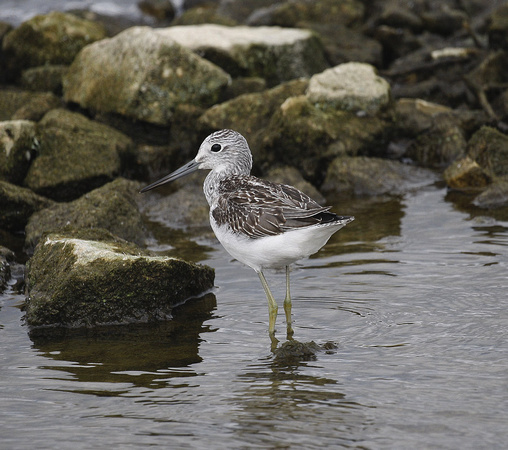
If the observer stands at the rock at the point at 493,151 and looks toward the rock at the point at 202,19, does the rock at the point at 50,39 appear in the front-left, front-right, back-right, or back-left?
front-left

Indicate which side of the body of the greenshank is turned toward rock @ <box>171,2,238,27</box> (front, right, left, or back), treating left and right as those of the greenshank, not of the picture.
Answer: right

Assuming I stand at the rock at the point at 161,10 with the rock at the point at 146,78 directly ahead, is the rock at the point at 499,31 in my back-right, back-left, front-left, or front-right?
front-left

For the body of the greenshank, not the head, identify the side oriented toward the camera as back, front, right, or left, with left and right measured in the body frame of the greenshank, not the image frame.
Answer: left

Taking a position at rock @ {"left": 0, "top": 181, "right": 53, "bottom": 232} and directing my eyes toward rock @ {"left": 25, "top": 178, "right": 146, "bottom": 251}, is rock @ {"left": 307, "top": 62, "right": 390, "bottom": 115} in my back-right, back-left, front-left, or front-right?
front-left

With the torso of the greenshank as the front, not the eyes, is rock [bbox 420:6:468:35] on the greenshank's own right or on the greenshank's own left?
on the greenshank's own right

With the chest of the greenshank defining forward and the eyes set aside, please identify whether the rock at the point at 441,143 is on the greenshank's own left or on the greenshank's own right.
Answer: on the greenshank's own right

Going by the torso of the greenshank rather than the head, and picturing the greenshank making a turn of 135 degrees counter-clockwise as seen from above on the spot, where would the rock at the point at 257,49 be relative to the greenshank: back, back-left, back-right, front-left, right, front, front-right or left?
back-left

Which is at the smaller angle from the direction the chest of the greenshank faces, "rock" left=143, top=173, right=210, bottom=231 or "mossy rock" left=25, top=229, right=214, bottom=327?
the mossy rock

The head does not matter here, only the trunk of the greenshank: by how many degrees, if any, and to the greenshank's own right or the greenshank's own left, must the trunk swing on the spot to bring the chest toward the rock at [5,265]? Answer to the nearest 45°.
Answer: approximately 45° to the greenshank's own right

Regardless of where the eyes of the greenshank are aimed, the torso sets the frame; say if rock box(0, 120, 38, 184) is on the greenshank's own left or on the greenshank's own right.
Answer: on the greenshank's own right

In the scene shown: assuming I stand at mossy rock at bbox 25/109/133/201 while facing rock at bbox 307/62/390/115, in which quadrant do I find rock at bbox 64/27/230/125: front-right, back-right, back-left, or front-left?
front-left

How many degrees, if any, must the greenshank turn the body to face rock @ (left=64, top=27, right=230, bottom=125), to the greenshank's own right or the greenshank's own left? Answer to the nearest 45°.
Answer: approximately 90° to the greenshank's own right

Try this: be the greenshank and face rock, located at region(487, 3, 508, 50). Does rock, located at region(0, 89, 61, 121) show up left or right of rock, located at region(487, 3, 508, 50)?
left

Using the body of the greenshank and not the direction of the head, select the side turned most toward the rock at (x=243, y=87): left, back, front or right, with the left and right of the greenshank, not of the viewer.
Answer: right
